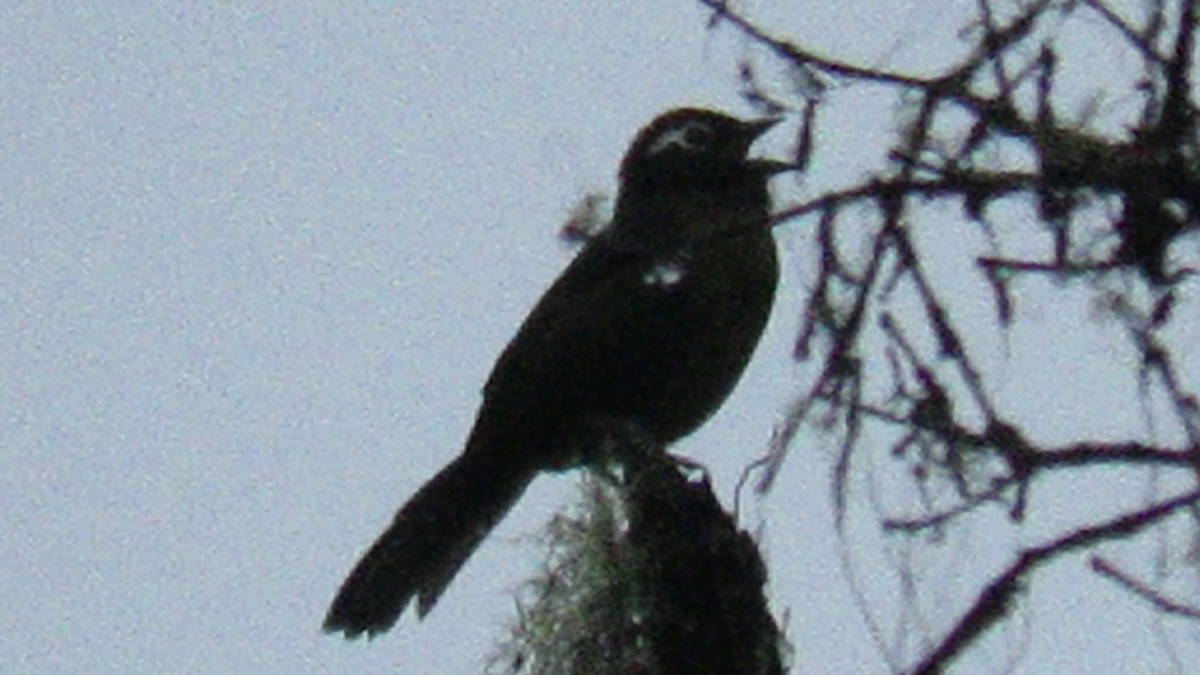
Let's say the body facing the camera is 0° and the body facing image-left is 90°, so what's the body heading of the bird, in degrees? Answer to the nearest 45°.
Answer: approximately 270°
